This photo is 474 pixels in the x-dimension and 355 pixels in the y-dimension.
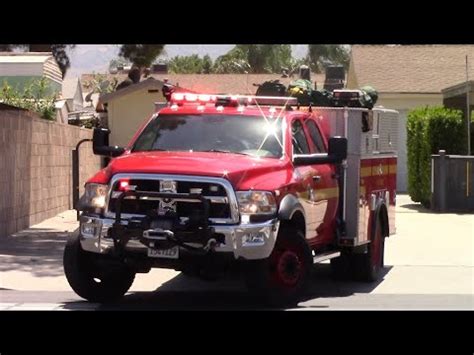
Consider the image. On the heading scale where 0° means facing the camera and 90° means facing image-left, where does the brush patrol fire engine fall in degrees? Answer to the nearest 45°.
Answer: approximately 45°

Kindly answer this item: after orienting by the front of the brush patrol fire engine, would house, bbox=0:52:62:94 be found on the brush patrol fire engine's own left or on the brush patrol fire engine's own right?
on the brush patrol fire engine's own right

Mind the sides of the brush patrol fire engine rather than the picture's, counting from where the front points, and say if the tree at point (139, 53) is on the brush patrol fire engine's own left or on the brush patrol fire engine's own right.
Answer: on the brush patrol fire engine's own right

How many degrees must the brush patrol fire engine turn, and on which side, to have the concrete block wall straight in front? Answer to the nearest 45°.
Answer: approximately 90° to its right

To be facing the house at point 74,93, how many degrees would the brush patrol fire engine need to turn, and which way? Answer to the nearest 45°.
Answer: approximately 135° to its right
